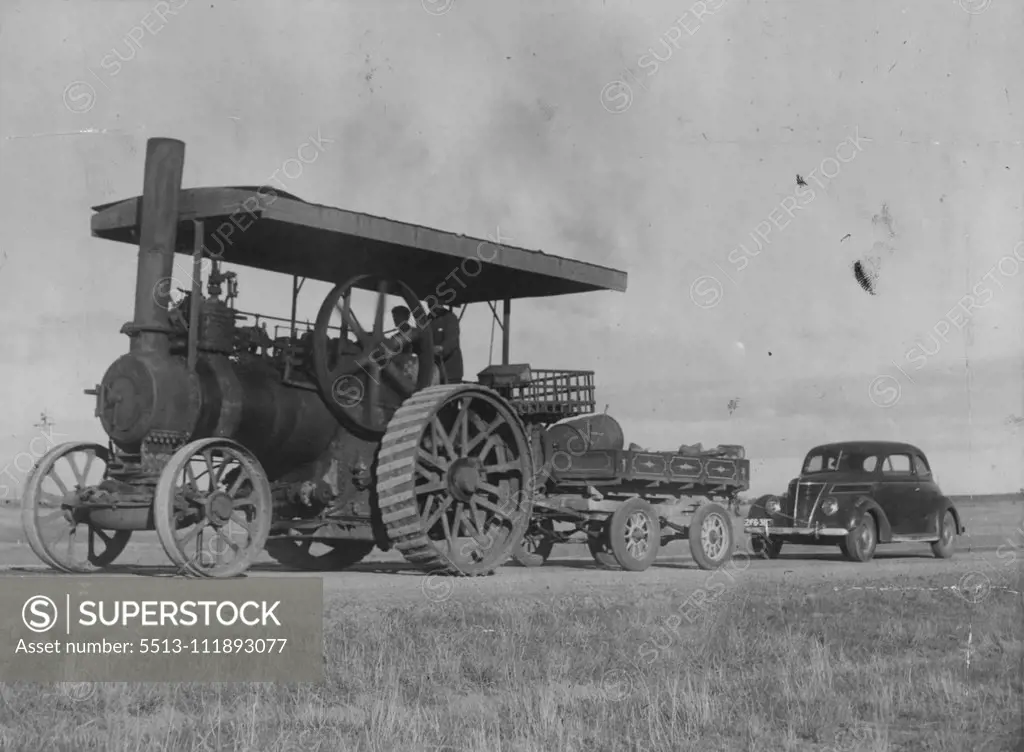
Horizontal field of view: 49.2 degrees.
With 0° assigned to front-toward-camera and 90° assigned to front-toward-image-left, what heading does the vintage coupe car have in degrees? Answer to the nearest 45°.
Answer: approximately 45°

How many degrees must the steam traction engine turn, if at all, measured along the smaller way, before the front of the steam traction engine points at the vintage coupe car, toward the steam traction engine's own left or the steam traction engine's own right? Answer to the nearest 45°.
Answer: approximately 180°

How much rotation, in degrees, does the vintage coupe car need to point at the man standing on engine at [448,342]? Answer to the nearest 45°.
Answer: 0° — it already faces them

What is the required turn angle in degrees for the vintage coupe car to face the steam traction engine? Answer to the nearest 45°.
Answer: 0° — it already faces it

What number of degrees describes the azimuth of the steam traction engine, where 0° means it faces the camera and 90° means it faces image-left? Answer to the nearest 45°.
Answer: approximately 45°
